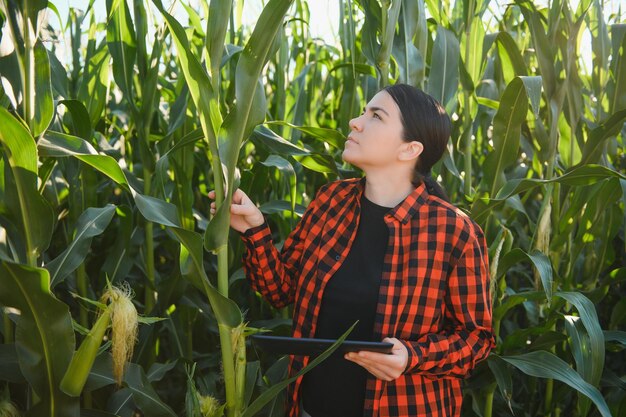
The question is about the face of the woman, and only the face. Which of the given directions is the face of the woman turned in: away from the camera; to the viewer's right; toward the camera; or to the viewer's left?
to the viewer's left

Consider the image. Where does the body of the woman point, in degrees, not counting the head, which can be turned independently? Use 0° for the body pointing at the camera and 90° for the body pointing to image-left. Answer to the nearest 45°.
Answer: approximately 45°
